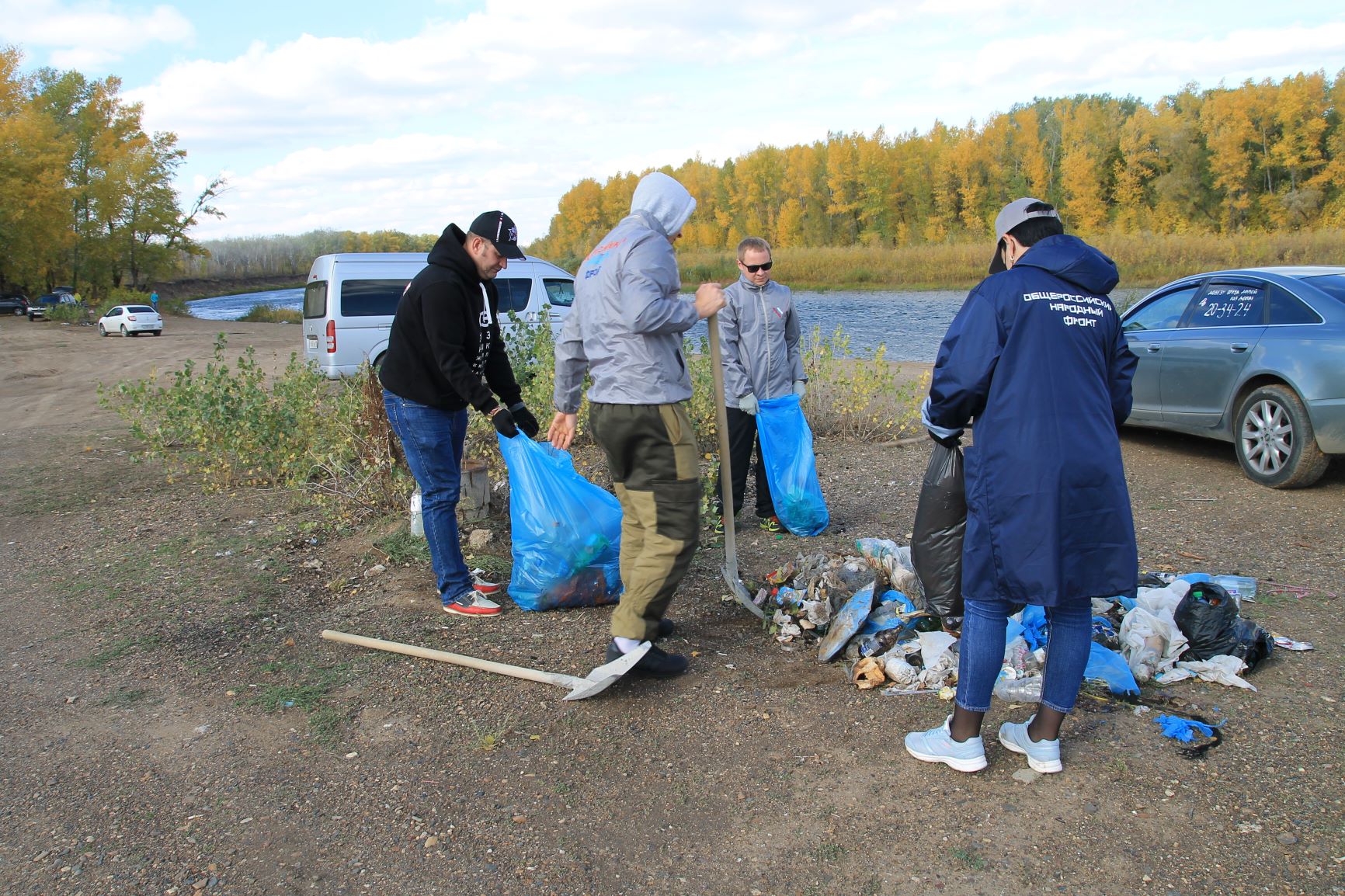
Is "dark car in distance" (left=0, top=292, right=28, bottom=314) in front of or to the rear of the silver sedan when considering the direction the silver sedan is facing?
in front

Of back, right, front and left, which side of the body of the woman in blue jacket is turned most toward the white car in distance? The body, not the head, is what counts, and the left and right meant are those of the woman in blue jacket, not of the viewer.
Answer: front

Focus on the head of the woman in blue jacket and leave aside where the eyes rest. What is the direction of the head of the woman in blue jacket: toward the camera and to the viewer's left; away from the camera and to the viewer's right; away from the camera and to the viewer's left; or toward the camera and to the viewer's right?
away from the camera and to the viewer's left

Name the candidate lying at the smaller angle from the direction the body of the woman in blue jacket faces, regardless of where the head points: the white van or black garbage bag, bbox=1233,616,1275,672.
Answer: the white van

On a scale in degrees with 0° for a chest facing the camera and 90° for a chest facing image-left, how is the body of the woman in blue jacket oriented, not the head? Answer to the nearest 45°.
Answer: approximately 135°

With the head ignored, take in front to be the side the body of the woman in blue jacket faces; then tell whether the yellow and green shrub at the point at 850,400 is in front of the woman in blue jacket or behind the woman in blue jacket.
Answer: in front

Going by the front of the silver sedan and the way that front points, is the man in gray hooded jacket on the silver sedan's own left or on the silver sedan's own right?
on the silver sedan's own left

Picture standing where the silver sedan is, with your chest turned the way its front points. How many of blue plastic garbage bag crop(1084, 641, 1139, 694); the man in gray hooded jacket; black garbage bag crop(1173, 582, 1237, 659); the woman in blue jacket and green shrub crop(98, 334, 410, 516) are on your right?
0

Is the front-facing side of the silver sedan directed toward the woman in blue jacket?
no

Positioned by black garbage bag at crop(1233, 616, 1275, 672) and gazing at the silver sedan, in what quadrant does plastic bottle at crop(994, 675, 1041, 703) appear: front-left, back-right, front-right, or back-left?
back-left
